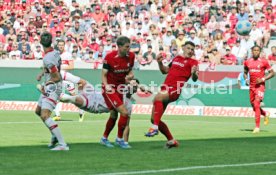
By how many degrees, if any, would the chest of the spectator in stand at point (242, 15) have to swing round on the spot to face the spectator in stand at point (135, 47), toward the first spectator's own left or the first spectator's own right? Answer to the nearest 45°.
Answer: approximately 90° to the first spectator's own right

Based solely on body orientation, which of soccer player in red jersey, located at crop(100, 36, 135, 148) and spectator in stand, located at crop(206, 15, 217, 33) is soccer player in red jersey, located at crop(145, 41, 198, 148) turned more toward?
the soccer player in red jersey

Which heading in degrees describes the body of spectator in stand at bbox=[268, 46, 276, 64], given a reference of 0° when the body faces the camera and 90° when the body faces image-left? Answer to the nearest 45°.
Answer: approximately 0°

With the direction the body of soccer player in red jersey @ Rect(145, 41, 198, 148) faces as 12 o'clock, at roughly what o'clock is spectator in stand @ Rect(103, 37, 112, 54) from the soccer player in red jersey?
The spectator in stand is roughly at 4 o'clock from the soccer player in red jersey.

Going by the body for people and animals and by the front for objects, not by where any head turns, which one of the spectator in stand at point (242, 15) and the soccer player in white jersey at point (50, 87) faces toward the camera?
the spectator in stand

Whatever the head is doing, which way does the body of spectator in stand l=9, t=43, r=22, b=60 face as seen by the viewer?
toward the camera

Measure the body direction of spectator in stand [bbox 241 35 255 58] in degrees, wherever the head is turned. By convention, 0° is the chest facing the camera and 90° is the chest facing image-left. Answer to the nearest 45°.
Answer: approximately 0°

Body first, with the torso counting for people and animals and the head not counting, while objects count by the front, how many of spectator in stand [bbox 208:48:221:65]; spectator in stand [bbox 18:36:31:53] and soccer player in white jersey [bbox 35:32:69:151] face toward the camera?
2

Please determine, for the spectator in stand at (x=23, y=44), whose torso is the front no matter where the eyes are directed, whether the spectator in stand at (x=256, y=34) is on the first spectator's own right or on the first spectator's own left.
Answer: on the first spectator's own left

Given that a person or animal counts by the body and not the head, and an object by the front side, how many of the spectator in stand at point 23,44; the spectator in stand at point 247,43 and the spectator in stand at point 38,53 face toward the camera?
3
